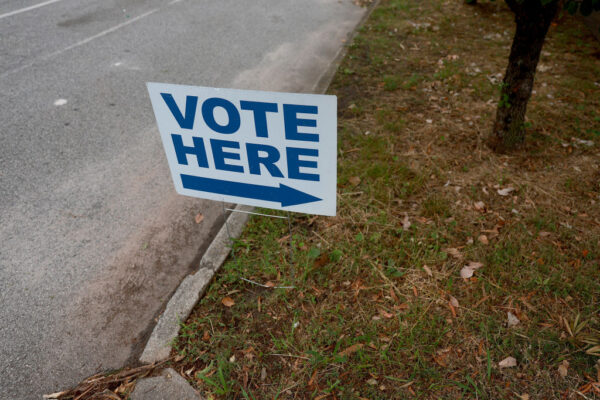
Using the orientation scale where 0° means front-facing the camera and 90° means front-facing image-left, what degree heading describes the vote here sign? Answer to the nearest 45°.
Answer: approximately 0°

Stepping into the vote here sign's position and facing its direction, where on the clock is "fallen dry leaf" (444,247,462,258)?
The fallen dry leaf is roughly at 9 o'clock from the vote here sign.

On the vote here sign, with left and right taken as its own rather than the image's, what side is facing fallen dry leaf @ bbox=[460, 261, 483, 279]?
left

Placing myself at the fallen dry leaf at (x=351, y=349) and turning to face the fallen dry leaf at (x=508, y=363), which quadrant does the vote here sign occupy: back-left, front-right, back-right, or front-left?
back-left

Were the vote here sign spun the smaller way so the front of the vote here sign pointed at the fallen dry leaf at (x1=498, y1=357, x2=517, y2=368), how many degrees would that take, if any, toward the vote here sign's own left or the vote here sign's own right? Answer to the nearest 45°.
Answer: approximately 45° to the vote here sign's own left

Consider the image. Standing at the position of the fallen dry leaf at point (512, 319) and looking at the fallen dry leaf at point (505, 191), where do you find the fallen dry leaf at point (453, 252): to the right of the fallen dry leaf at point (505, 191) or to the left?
left

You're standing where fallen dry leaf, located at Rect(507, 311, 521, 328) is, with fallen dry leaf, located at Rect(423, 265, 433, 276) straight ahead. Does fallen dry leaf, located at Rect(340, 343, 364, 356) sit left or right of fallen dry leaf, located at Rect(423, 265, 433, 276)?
left
